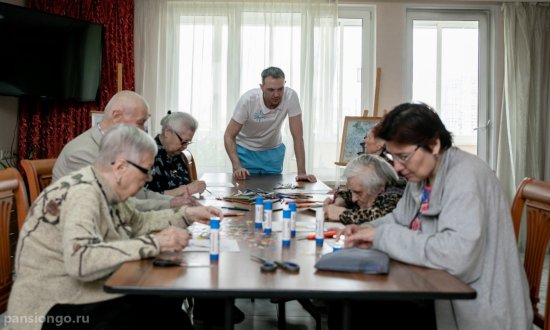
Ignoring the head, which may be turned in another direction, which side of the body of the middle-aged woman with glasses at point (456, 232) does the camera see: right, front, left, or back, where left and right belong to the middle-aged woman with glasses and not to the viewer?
left

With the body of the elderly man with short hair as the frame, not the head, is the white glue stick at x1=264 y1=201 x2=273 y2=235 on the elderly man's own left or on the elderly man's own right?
on the elderly man's own right

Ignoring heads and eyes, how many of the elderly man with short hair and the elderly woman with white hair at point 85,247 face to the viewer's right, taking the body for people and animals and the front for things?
2

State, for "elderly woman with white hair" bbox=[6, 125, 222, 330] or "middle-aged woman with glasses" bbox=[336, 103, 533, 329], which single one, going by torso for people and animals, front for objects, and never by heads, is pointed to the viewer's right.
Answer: the elderly woman with white hair

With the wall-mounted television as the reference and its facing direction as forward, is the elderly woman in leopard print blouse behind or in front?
in front

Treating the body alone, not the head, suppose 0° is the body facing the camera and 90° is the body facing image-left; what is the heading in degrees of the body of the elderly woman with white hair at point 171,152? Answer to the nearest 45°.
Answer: approximately 315°

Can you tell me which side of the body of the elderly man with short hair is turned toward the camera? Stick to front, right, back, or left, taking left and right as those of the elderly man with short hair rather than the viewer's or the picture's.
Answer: right

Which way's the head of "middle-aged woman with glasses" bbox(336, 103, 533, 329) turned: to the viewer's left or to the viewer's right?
to the viewer's left

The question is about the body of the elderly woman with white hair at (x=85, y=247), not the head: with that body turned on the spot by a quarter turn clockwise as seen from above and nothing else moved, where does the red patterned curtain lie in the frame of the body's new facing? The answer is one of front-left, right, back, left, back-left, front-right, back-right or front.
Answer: back

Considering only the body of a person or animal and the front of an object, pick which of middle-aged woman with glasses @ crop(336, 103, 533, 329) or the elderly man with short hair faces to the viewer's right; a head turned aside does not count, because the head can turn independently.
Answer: the elderly man with short hair

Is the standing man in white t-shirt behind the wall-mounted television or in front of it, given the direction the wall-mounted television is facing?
in front

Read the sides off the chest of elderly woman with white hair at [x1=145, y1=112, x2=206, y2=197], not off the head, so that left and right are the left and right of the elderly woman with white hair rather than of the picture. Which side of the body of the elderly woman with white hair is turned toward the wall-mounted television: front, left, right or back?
back

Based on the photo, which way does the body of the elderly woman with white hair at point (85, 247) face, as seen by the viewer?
to the viewer's right
